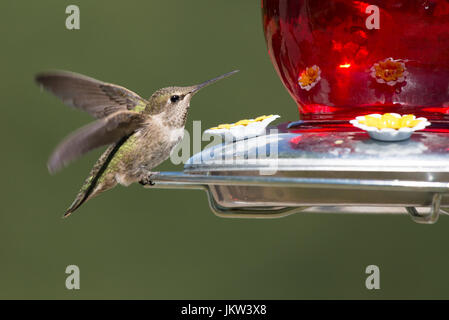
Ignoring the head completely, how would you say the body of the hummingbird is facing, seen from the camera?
to the viewer's right
